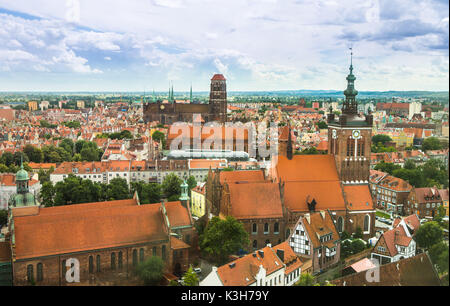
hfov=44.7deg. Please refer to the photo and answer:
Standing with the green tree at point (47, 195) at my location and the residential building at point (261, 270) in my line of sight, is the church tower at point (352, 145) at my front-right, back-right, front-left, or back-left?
front-left

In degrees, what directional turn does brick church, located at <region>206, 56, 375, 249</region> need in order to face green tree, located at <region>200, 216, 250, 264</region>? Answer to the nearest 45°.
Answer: approximately 135° to its right

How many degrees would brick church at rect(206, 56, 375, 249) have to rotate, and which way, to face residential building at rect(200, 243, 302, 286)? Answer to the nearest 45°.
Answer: approximately 90° to its right

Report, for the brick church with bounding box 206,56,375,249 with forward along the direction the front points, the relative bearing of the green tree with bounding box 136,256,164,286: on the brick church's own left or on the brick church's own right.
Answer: on the brick church's own right

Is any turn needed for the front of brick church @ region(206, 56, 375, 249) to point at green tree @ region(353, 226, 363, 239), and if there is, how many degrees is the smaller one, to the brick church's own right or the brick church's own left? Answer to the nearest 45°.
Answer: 0° — it already faces it

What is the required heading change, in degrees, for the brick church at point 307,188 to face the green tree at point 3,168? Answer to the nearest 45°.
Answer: approximately 135° to its left

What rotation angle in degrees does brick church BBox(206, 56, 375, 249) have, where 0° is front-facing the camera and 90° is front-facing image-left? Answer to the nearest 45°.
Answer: approximately 270°

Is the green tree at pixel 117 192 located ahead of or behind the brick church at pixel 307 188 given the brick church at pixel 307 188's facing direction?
behind

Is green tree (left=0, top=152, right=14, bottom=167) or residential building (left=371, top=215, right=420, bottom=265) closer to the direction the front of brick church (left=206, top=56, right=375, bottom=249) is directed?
the residential building

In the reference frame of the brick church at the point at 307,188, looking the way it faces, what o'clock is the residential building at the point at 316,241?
The residential building is roughly at 3 o'clock from the brick church.

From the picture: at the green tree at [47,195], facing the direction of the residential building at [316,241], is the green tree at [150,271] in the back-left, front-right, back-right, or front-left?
front-right

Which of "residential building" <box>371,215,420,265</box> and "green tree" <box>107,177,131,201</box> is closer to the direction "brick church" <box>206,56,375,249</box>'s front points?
the residential building
